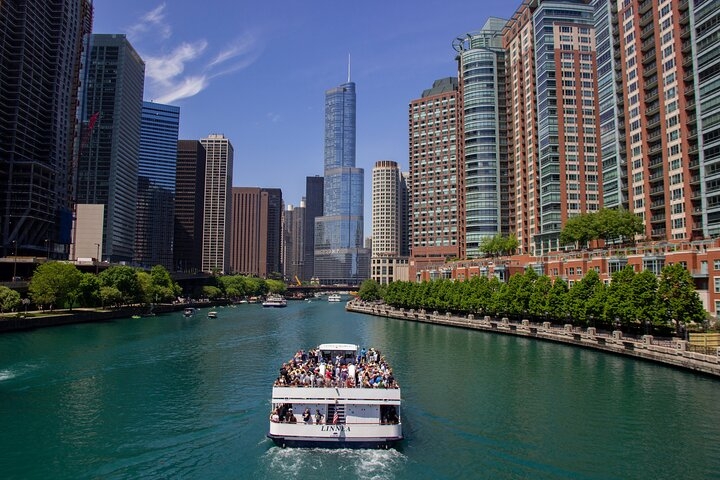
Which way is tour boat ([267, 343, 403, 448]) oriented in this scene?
away from the camera
